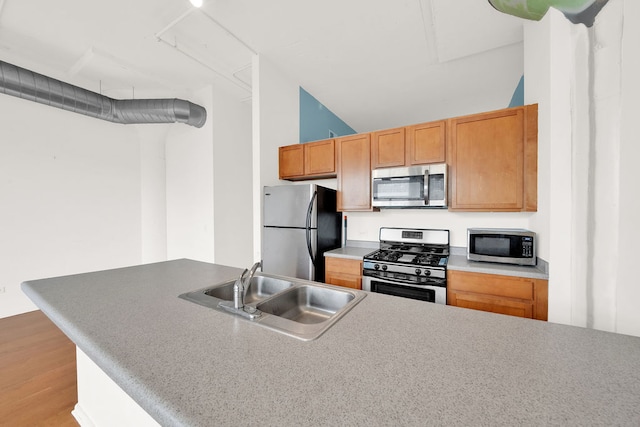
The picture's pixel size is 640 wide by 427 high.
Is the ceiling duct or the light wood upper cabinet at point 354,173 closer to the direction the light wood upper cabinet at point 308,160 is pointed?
the ceiling duct

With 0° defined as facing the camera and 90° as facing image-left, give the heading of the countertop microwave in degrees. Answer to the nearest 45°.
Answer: approximately 0°

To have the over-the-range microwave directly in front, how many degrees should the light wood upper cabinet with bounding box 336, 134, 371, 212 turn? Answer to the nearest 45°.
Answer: approximately 90° to its left

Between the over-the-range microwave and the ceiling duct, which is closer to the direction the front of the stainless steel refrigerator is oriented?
the ceiling duct

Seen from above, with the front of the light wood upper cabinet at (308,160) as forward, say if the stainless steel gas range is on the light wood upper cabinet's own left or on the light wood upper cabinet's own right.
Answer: on the light wood upper cabinet's own left

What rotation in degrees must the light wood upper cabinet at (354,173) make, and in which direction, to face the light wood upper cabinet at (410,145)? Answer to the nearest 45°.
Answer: approximately 135° to its left

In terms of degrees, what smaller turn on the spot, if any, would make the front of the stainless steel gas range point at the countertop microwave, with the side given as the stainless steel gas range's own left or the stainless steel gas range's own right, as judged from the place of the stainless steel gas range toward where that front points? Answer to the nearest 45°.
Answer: approximately 135° to the stainless steel gas range's own left

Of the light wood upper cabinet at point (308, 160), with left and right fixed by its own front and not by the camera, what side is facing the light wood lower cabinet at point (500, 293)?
left

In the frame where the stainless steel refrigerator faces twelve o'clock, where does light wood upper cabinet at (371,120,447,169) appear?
The light wood upper cabinet is roughly at 8 o'clock from the stainless steel refrigerator.

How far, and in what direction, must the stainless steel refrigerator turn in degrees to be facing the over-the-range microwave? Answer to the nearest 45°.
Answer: approximately 135° to its left

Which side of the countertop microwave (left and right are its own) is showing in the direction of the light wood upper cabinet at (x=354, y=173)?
right

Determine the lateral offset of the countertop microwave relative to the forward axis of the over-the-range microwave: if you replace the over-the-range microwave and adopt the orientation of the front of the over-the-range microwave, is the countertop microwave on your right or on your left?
on your left

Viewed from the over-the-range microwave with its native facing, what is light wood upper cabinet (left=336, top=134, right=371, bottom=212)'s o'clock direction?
The light wood upper cabinet is roughly at 2 o'clock from the over-the-range microwave.
